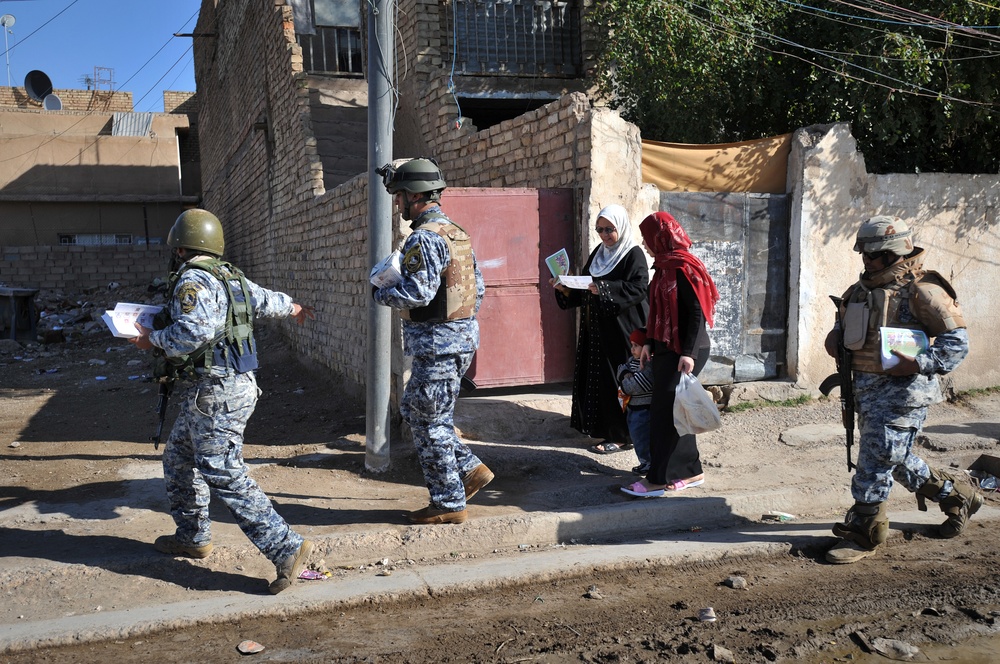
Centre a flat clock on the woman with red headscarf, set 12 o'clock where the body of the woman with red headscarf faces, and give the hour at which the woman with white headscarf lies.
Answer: The woman with white headscarf is roughly at 2 o'clock from the woman with red headscarf.

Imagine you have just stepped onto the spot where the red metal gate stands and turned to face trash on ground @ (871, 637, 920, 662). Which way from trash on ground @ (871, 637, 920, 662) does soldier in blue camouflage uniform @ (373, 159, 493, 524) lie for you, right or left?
right

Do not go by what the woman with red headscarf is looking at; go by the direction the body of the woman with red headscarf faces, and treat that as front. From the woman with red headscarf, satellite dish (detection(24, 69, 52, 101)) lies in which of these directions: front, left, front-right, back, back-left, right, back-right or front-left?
front-right

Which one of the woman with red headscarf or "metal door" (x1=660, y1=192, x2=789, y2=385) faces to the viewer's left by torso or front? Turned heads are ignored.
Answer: the woman with red headscarf

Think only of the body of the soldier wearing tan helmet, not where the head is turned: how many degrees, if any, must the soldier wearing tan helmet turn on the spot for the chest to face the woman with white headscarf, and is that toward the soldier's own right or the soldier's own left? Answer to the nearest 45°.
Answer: approximately 90° to the soldier's own right

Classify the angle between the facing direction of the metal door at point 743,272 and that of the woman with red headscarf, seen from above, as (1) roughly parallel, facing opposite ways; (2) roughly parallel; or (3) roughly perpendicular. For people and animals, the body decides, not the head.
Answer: roughly perpendicular

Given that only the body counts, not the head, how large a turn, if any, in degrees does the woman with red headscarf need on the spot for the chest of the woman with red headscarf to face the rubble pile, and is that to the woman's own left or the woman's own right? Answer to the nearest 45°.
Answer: approximately 45° to the woman's own right

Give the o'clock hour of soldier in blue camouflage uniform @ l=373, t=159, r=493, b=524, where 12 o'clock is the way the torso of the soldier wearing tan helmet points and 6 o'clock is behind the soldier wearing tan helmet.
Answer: The soldier in blue camouflage uniform is roughly at 1 o'clock from the soldier wearing tan helmet.

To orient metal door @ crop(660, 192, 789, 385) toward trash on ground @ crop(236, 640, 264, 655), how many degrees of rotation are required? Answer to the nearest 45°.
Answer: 0° — it already faces it

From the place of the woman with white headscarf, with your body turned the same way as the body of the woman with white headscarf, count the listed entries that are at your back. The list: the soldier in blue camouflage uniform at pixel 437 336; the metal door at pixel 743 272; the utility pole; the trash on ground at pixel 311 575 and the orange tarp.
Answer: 2

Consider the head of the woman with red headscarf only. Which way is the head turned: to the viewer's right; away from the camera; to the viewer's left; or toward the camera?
to the viewer's left

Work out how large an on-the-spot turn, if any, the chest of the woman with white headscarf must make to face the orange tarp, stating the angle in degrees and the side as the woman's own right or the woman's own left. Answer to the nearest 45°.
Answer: approximately 180°

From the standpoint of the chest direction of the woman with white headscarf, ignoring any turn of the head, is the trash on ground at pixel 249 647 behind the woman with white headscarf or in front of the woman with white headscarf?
in front

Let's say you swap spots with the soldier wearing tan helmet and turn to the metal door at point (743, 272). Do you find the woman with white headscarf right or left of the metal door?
left

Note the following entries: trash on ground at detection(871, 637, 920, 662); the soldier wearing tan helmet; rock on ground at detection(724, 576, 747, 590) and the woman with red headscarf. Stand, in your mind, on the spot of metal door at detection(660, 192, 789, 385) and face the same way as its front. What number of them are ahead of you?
4

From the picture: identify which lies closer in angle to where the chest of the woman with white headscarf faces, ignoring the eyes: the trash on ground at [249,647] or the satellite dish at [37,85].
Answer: the trash on ground

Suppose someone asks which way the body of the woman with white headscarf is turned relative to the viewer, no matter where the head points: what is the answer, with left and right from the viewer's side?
facing the viewer and to the left of the viewer

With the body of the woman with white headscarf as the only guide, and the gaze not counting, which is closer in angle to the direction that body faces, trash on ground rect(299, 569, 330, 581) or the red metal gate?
the trash on ground
